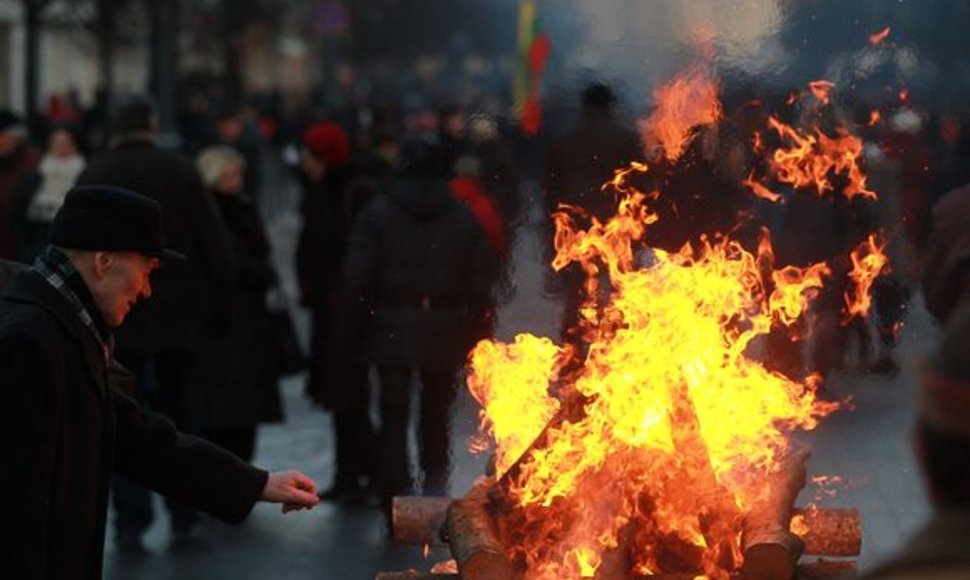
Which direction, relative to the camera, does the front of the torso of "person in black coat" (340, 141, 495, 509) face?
away from the camera

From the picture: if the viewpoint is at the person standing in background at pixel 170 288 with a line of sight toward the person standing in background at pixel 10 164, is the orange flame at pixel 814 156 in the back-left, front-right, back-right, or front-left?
back-right

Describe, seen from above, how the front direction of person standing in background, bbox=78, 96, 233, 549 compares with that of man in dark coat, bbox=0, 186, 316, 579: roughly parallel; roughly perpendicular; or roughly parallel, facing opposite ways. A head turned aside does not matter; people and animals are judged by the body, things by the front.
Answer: roughly perpendicular

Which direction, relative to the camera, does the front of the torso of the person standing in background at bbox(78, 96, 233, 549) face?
away from the camera

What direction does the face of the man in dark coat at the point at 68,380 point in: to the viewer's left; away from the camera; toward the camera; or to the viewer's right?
to the viewer's right

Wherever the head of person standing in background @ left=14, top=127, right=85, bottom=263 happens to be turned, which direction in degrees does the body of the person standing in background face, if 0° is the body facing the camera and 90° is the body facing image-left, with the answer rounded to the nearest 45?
approximately 0°

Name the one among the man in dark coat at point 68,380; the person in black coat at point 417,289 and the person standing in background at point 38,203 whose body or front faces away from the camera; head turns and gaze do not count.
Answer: the person in black coat

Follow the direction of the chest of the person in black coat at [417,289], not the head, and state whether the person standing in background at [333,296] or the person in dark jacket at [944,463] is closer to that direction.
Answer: the person standing in background

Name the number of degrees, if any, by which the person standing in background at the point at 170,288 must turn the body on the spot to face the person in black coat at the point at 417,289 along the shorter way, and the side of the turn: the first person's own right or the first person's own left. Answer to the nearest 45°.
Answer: approximately 90° to the first person's own right

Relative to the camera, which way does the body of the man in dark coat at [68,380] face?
to the viewer's right
